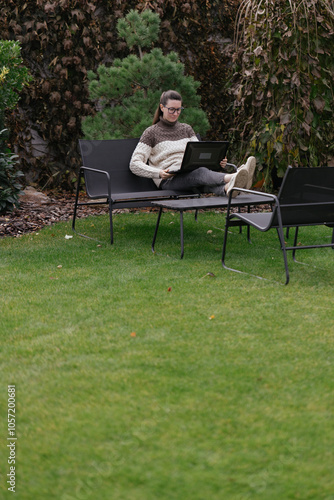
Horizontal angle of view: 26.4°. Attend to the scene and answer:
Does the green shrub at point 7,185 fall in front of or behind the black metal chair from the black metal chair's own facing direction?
in front

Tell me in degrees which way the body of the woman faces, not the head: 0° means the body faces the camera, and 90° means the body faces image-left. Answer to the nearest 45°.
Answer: approximately 315°

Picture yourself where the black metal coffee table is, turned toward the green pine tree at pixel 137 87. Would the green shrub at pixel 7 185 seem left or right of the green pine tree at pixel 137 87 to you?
left

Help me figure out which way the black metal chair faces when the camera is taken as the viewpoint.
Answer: facing away from the viewer and to the left of the viewer

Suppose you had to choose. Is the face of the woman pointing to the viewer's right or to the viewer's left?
to the viewer's right

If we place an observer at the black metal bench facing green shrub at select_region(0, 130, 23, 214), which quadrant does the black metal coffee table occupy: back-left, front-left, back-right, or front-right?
back-left

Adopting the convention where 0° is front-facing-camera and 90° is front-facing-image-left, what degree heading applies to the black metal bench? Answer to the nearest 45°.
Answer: approximately 315°

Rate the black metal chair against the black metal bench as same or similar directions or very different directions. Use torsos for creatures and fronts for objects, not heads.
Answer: very different directions

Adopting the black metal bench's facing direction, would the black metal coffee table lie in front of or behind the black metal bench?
in front
